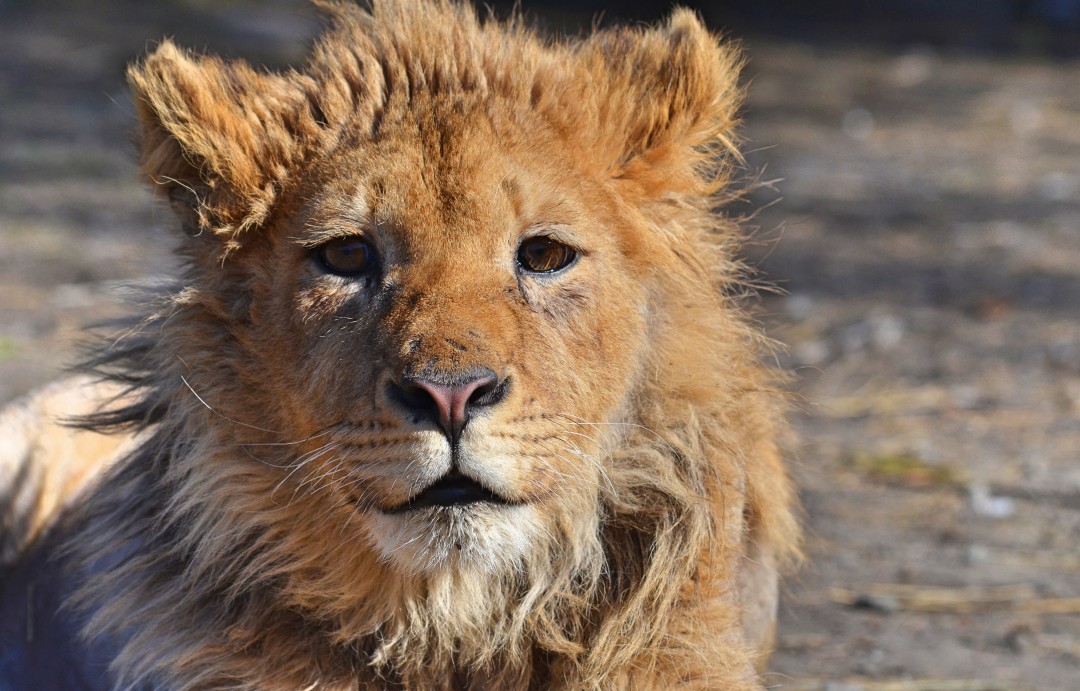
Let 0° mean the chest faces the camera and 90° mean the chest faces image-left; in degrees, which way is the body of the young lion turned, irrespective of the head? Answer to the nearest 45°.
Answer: approximately 0°
